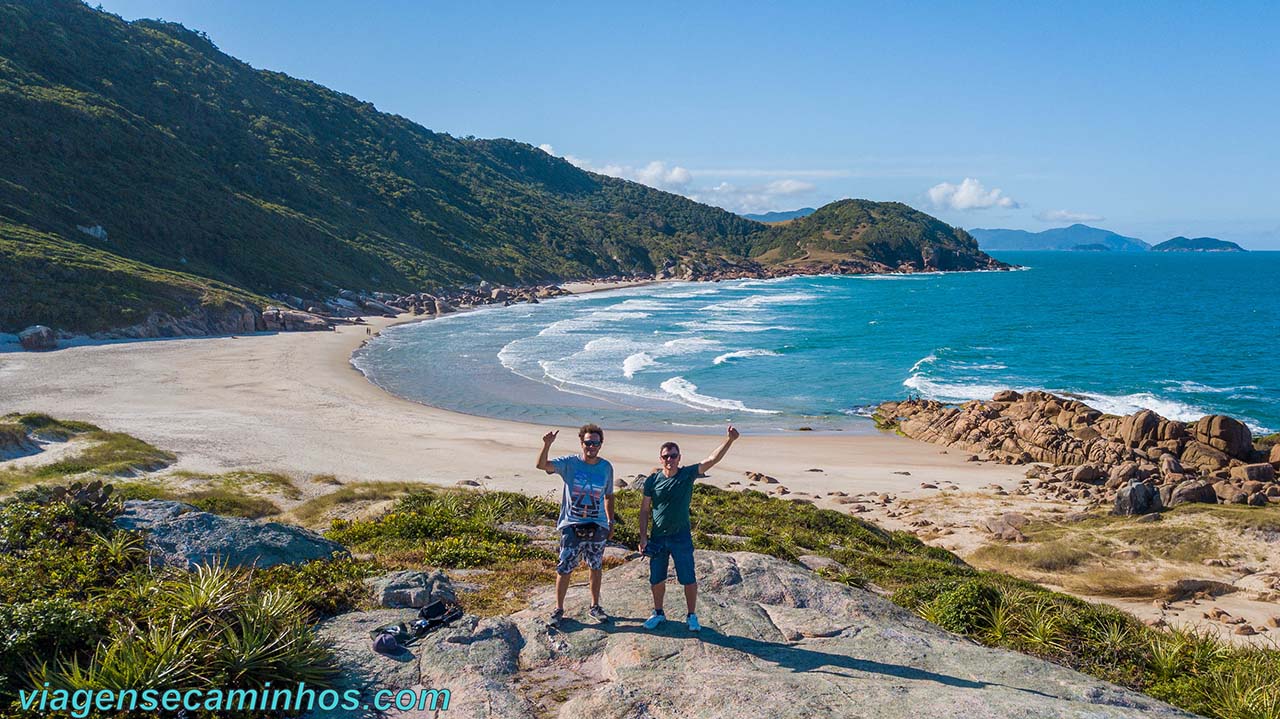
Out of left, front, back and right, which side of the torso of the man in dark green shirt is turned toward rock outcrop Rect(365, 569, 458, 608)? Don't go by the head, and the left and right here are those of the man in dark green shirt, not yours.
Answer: right

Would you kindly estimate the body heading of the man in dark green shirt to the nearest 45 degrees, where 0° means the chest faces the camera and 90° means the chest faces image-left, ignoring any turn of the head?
approximately 0°

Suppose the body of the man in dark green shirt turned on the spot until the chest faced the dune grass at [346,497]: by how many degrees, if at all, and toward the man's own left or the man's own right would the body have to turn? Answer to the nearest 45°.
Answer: approximately 135° to the man's own right

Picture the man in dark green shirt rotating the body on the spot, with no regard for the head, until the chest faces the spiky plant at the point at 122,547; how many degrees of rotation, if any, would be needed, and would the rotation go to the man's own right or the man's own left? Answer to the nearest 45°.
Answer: approximately 90° to the man's own right

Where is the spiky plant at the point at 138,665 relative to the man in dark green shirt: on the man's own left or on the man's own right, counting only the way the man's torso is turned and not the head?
on the man's own right

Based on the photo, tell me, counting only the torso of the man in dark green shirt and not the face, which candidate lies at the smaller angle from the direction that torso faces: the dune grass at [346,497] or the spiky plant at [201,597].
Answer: the spiky plant

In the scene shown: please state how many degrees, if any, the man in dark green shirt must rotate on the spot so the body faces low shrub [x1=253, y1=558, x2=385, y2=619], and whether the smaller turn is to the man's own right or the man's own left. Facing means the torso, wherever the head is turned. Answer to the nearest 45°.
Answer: approximately 90° to the man's own right

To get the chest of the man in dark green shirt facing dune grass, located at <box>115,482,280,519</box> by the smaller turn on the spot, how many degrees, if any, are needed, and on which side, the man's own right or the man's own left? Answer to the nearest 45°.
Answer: approximately 135° to the man's own right

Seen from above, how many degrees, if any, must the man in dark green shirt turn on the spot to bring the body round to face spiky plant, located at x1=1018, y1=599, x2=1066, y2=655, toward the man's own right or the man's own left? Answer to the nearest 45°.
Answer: approximately 90° to the man's own left

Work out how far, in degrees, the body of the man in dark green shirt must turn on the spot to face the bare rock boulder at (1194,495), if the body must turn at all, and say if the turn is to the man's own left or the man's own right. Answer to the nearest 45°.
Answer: approximately 135° to the man's own left

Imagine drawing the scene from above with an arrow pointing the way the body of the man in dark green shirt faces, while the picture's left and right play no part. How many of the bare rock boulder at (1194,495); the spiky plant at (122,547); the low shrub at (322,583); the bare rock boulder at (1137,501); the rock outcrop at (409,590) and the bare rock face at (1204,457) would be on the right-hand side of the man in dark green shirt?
3
